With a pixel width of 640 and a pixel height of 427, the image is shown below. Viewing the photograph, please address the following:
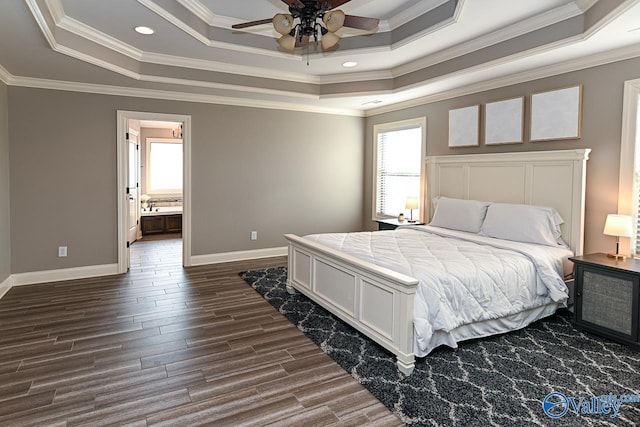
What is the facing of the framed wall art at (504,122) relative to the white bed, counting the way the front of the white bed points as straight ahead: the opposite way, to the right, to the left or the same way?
the same way

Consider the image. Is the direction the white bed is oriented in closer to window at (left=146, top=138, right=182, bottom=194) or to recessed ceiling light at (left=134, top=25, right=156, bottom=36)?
the recessed ceiling light

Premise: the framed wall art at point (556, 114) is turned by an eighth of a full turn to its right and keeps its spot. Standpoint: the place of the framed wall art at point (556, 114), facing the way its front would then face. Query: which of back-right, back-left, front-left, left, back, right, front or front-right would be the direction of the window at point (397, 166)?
front-right

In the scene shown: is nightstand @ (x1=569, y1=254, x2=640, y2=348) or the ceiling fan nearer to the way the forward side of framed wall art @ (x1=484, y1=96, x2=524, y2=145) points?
the ceiling fan

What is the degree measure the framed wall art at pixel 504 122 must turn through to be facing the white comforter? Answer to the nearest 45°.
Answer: approximately 45° to its left

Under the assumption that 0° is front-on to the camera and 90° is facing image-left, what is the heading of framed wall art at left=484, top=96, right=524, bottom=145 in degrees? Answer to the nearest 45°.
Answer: approximately 45°

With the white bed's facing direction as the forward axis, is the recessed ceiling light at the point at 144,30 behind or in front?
in front

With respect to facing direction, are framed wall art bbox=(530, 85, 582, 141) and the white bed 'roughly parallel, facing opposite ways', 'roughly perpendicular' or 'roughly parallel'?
roughly parallel

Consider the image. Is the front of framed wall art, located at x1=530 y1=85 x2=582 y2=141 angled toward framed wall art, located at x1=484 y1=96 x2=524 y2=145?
no

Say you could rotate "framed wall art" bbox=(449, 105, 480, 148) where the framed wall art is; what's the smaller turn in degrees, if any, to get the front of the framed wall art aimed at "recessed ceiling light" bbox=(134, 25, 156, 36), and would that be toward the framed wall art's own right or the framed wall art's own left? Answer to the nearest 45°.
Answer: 0° — it already faces it

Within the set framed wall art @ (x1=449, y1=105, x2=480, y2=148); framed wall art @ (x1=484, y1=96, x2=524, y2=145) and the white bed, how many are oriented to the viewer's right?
0

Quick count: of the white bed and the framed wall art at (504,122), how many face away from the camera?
0

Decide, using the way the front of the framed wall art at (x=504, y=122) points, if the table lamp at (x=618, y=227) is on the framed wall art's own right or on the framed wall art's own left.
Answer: on the framed wall art's own left

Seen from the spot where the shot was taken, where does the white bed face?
facing the viewer and to the left of the viewer

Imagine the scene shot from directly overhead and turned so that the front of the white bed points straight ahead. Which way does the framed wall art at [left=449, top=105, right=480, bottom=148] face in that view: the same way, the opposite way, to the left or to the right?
the same way

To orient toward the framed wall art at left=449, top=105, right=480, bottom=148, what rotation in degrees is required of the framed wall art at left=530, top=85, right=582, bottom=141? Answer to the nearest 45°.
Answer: approximately 90° to its right

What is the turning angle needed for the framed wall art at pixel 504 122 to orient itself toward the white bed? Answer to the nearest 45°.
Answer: approximately 45° to its left
